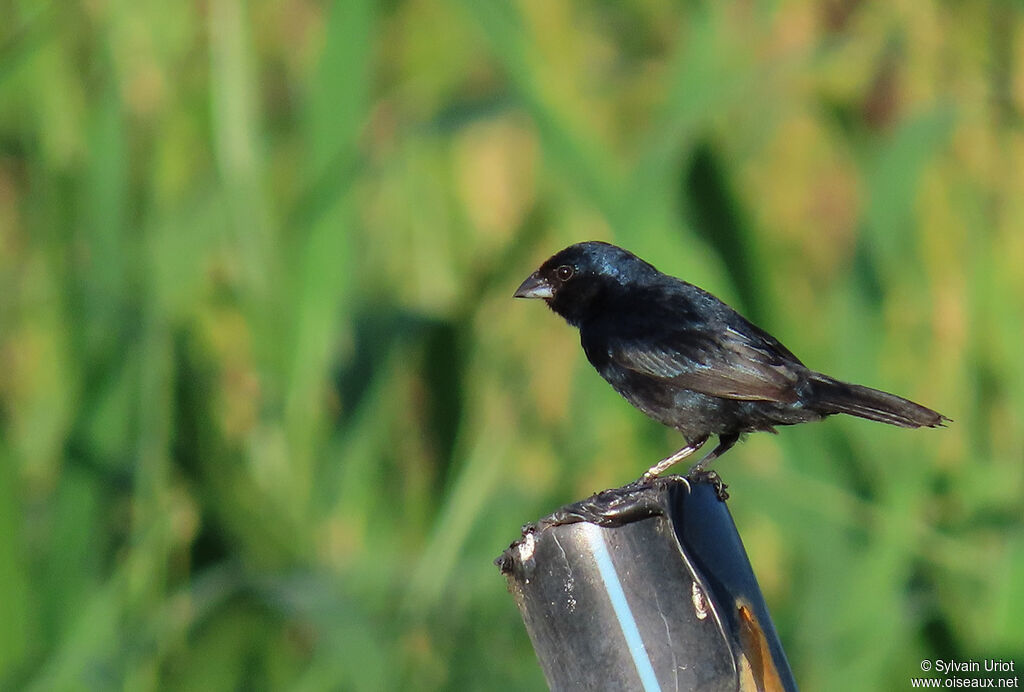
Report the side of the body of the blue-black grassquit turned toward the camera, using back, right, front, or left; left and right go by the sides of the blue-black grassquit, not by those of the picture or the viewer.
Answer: left
